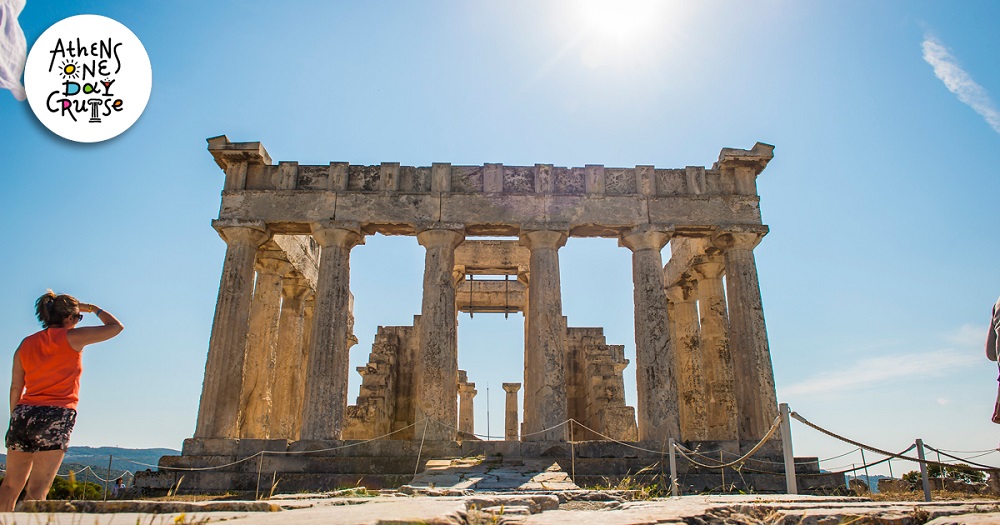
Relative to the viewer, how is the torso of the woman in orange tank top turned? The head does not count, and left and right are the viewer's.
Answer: facing away from the viewer and to the right of the viewer

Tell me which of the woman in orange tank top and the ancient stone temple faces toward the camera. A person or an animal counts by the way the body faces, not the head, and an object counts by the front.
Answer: the ancient stone temple

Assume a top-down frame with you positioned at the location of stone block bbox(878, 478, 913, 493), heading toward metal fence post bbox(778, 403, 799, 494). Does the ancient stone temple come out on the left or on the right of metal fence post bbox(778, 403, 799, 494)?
right

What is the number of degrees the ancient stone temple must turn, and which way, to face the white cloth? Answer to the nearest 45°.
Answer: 0° — it already faces it

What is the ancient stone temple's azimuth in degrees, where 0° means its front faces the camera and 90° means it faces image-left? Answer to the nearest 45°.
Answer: approximately 0°

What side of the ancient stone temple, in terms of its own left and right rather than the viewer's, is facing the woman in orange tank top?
front

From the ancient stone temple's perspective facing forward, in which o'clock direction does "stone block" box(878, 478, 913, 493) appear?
The stone block is roughly at 9 o'clock from the ancient stone temple.

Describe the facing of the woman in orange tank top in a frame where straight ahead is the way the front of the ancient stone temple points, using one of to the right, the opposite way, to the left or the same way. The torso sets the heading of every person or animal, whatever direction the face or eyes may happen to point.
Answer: the opposite way

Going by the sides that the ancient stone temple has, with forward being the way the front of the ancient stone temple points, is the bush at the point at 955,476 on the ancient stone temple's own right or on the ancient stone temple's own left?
on the ancient stone temple's own left

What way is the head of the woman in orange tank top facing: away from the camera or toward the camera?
away from the camera

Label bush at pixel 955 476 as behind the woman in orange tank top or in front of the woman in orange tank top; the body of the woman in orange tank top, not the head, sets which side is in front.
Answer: in front

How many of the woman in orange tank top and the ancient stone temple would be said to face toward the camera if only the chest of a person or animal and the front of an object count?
1
